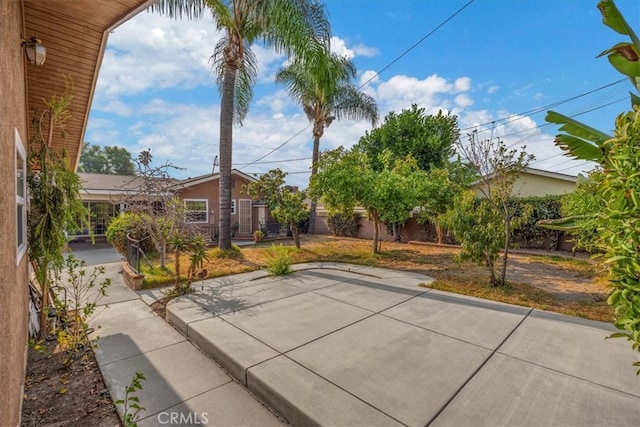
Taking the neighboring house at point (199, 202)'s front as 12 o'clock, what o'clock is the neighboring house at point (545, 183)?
the neighboring house at point (545, 183) is roughly at 10 o'clock from the neighboring house at point (199, 202).

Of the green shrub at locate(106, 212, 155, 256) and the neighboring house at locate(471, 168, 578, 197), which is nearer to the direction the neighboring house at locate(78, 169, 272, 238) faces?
the green shrub

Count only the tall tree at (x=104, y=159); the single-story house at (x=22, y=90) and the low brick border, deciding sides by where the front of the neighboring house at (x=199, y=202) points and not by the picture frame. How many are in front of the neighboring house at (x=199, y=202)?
2

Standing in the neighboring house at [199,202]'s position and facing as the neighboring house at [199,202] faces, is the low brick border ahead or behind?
ahead

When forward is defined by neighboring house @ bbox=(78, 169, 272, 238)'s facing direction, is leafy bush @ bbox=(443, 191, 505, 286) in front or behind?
in front

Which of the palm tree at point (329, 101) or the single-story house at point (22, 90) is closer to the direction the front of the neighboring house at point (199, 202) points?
the single-story house

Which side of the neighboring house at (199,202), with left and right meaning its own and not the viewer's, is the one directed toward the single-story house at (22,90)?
front

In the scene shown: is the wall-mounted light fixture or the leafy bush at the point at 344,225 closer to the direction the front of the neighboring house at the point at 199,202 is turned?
the wall-mounted light fixture

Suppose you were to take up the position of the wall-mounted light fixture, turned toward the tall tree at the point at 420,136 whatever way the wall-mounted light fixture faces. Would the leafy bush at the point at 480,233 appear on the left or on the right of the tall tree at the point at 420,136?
right

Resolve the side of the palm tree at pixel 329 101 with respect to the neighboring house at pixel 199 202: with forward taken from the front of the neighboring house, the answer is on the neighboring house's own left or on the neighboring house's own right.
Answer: on the neighboring house's own left

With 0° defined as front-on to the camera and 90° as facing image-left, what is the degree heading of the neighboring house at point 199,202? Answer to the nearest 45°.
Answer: approximately 0°

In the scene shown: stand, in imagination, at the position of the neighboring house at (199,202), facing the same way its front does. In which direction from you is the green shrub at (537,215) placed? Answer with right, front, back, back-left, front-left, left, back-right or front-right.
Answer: front-left

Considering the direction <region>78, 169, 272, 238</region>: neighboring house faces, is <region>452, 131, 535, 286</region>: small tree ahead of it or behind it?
ahead
